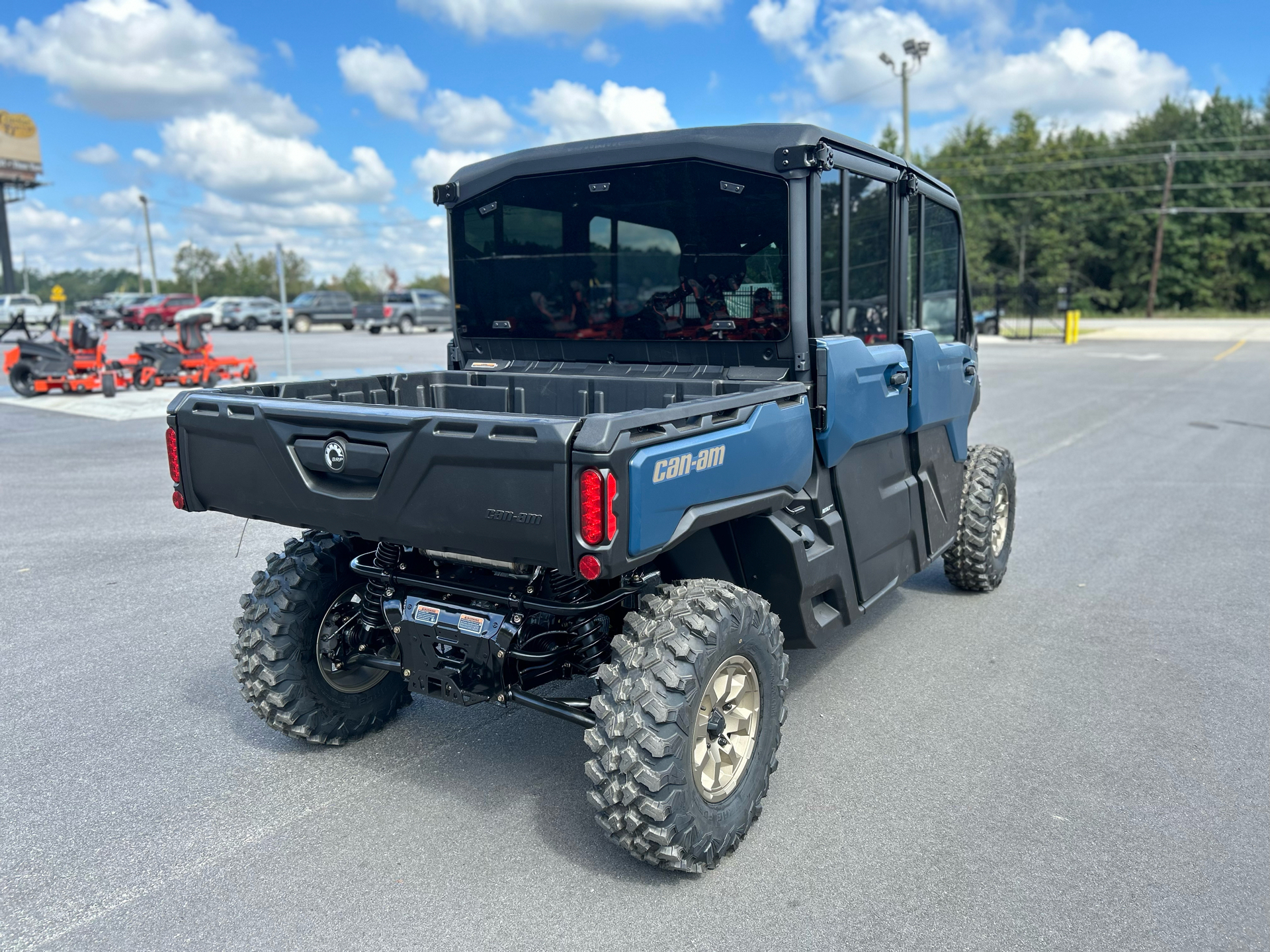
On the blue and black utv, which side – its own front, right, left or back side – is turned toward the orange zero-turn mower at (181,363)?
left

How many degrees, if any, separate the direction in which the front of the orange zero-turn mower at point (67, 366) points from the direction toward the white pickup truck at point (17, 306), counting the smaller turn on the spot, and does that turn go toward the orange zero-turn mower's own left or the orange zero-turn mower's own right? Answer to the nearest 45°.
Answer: approximately 135° to the orange zero-turn mower's own left

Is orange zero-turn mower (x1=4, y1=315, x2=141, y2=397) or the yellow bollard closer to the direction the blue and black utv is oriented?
the yellow bollard

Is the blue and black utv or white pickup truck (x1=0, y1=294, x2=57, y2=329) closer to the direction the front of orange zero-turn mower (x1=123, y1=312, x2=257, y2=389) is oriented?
the blue and black utv

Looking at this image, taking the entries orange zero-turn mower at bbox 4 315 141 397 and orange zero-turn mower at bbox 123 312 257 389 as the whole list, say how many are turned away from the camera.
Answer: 0

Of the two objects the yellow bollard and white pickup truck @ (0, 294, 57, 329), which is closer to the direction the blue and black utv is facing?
the yellow bollard

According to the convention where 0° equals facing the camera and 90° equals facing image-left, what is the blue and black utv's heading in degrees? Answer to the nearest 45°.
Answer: approximately 225°

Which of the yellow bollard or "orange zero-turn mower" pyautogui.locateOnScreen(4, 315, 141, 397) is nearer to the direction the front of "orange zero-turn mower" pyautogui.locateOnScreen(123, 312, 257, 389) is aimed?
the yellow bollard

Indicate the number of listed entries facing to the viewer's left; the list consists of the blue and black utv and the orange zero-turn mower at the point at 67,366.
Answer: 0

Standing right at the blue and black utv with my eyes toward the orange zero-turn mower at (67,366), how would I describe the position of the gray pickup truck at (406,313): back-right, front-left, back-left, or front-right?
front-right

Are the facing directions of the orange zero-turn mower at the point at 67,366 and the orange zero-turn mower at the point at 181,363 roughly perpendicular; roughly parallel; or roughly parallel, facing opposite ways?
roughly parallel

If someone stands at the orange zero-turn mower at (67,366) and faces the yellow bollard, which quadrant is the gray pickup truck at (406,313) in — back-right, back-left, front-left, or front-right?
front-left

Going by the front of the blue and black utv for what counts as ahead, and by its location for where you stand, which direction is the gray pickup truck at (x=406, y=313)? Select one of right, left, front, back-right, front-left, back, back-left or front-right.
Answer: front-left

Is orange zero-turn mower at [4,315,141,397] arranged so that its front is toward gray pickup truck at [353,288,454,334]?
no
